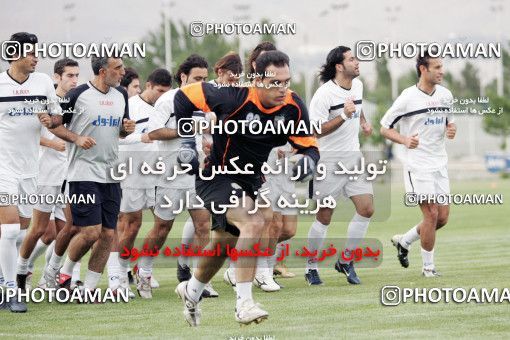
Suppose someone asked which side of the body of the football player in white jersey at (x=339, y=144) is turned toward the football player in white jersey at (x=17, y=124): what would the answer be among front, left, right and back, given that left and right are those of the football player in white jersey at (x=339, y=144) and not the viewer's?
right

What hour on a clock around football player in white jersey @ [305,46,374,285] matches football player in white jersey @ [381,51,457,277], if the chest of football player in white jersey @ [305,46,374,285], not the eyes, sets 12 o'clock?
football player in white jersey @ [381,51,457,277] is roughly at 10 o'clock from football player in white jersey @ [305,46,374,285].

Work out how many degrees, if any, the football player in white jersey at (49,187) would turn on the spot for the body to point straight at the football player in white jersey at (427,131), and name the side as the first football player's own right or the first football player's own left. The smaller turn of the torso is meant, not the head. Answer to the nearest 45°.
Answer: approximately 45° to the first football player's own left

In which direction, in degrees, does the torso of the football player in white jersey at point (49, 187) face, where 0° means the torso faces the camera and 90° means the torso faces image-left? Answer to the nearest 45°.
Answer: approximately 315°

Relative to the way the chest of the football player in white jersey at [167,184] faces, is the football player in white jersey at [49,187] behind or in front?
behind

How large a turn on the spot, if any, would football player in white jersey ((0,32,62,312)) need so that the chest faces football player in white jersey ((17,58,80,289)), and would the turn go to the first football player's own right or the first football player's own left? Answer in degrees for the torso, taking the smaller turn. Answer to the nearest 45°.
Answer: approximately 135° to the first football player's own left
